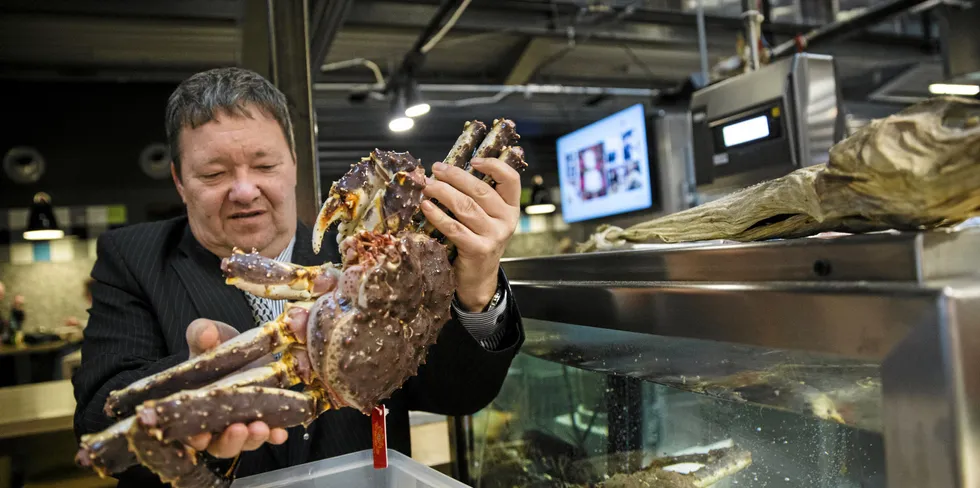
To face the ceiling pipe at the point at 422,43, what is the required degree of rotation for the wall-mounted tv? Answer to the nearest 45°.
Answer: approximately 45° to its right

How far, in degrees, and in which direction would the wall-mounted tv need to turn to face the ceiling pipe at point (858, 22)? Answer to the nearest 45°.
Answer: approximately 135° to its left

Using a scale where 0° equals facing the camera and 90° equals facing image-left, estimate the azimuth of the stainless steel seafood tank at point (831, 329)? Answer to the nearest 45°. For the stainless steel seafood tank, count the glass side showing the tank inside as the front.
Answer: approximately 45°

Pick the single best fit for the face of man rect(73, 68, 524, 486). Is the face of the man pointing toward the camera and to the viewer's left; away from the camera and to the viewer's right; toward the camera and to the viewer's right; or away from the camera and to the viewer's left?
toward the camera and to the viewer's right

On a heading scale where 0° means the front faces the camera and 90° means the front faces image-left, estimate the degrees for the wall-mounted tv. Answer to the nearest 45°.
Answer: approximately 45°

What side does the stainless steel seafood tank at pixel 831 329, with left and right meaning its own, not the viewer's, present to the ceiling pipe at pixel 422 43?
right

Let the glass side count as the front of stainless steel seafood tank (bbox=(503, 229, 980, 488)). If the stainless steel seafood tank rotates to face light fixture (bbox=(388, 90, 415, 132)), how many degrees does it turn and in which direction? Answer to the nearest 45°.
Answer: approximately 90° to its right

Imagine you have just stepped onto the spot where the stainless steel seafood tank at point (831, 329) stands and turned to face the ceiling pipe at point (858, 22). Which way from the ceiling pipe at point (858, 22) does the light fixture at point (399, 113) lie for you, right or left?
left

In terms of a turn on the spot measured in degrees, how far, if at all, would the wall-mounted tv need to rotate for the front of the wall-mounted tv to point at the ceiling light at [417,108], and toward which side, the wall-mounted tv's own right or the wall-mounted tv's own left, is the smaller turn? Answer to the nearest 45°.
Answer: approximately 45° to the wall-mounted tv's own right

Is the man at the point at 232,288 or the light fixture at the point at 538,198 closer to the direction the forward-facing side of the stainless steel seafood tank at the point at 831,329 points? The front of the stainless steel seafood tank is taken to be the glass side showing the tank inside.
the man

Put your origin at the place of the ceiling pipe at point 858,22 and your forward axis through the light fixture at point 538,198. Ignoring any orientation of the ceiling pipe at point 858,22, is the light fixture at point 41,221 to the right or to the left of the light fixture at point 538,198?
left

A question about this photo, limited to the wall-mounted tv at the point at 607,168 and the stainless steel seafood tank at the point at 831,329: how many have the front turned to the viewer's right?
0

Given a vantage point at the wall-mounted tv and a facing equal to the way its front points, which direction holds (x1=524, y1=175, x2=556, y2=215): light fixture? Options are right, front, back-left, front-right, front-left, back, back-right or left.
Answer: back-right

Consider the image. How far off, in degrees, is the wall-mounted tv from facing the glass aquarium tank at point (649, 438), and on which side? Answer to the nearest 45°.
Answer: approximately 45° to its left

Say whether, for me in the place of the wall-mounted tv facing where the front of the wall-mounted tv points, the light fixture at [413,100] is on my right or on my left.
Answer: on my right
